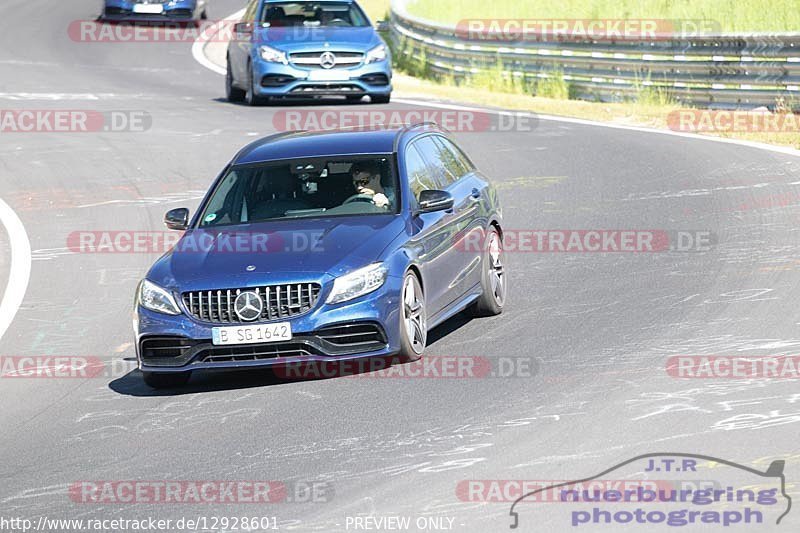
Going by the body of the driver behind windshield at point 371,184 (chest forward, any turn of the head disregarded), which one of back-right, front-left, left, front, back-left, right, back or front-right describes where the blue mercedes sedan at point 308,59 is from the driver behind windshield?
back-right

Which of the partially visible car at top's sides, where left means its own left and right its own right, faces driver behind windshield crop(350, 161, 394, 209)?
front

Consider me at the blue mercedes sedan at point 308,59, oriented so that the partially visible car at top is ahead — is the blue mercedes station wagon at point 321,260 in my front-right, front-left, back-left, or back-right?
back-left

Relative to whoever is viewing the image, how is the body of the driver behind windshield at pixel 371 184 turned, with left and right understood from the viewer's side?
facing the viewer and to the left of the viewer

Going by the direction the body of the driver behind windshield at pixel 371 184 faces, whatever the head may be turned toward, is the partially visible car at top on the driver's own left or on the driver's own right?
on the driver's own right

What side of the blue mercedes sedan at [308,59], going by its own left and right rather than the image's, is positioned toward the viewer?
front

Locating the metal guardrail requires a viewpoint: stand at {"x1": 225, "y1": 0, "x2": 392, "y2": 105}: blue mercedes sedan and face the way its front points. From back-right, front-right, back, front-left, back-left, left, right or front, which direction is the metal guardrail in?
left

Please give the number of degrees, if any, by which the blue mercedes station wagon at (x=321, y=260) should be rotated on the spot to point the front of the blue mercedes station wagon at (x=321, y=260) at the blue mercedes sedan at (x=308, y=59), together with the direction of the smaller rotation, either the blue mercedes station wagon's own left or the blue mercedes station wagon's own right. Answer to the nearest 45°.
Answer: approximately 135° to the blue mercedes station wagon's own right

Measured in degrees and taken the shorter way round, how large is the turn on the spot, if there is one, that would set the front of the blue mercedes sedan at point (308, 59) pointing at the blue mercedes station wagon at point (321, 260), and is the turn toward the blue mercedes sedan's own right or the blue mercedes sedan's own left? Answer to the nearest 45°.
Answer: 0° — it already faces it

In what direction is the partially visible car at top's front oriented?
toward the camera

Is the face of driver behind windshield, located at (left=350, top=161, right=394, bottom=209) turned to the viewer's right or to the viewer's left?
to the viewer's left

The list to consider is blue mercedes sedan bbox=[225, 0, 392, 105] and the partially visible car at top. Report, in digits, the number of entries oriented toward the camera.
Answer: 2

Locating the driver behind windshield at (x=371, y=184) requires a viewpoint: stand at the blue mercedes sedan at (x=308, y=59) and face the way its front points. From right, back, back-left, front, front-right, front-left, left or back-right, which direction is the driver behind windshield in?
front
